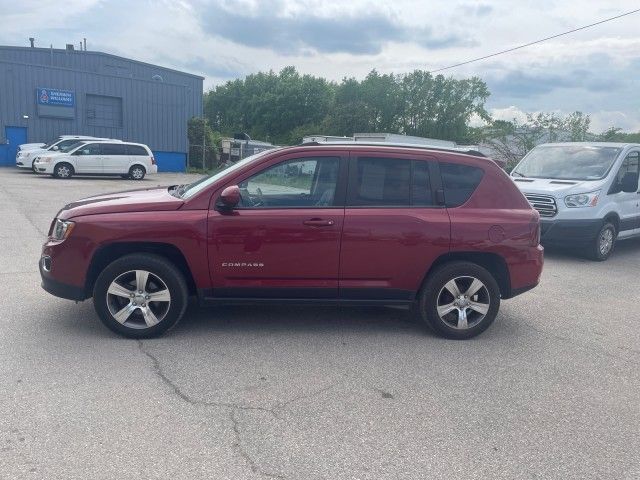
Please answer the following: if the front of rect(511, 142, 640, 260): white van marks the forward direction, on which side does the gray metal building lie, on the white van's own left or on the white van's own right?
on the white van's own right

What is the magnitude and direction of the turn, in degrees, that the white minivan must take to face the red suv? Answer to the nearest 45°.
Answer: approximately 90° to its left

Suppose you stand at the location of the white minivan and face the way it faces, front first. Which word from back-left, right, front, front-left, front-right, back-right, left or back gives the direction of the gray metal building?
right

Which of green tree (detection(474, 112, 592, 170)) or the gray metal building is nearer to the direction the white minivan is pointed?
the gray metal building

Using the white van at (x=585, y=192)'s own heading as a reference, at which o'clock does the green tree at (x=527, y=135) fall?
The green tree is roughly at 4 o'clock from the white van.

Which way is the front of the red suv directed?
to the viewer's left

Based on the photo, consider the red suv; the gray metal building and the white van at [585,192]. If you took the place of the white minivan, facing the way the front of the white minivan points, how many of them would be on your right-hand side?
1

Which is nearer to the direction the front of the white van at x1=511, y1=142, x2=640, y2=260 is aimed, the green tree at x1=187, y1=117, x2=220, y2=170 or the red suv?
the red suv

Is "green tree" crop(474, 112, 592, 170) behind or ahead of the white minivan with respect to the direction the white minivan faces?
behind

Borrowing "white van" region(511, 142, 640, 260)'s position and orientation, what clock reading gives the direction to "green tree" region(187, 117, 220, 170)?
The green tree is roughly at 3 o'clock from the white van.

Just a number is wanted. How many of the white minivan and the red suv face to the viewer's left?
2

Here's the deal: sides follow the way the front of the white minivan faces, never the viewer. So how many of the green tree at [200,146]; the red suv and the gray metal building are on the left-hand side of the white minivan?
1

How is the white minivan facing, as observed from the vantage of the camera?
facing to the left of the viewer
